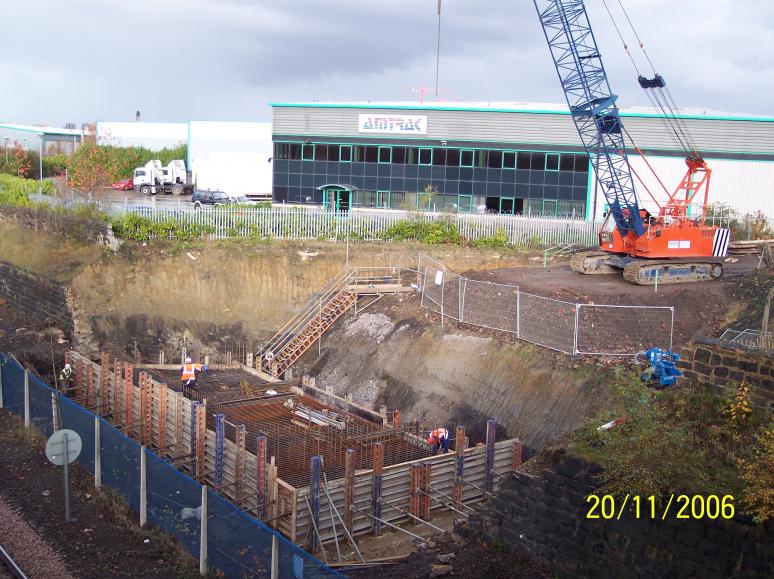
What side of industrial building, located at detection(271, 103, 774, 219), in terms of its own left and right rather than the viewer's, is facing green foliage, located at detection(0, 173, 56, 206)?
right

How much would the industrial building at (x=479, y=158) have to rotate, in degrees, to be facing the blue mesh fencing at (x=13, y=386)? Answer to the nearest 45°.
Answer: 0° — it already faces it

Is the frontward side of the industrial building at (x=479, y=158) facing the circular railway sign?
yes

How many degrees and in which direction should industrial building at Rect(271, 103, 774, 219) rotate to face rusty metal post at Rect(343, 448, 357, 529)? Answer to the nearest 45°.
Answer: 0° — it already faces it

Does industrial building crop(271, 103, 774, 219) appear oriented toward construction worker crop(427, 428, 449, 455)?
yes

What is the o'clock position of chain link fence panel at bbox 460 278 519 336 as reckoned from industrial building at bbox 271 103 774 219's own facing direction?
The chain link fence panel is roughly at 12 o'clock from the industrial building.

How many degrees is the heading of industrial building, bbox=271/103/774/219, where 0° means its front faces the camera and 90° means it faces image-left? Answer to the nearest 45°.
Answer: approximately 0°

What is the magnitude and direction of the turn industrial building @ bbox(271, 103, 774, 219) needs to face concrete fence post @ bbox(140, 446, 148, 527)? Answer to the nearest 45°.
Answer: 0° — it already faces it

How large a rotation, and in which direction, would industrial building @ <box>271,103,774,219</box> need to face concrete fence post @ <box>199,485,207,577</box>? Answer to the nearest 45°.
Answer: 0° — it already faces it
